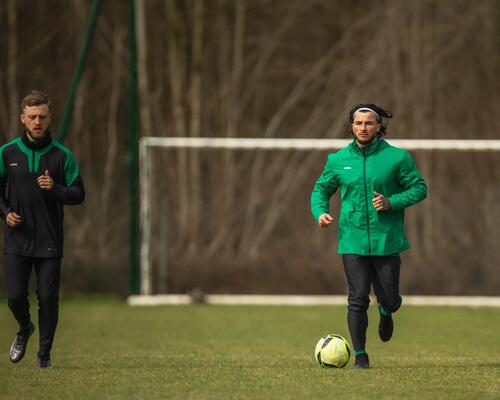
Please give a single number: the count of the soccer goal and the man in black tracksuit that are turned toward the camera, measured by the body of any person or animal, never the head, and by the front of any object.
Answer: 2

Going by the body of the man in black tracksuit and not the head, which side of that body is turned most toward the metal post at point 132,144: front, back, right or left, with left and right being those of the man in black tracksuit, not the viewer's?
back

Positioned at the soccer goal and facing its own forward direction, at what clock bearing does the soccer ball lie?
The soccer ball is roughly at 12 o'clock from the soccer goal.

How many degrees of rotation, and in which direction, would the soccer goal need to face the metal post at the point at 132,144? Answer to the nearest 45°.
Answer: approximately 45° to its right

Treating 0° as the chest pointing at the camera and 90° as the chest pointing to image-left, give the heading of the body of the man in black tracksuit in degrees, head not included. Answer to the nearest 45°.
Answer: approximately 0°

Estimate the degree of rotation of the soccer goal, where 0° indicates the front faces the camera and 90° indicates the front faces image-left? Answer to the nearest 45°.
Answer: approximately 0°

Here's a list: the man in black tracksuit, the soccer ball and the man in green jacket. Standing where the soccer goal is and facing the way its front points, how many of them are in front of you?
3

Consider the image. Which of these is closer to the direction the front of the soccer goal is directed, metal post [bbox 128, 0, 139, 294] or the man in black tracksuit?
the man in black tracksuit

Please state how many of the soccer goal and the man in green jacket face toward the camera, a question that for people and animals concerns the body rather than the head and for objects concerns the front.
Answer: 2
